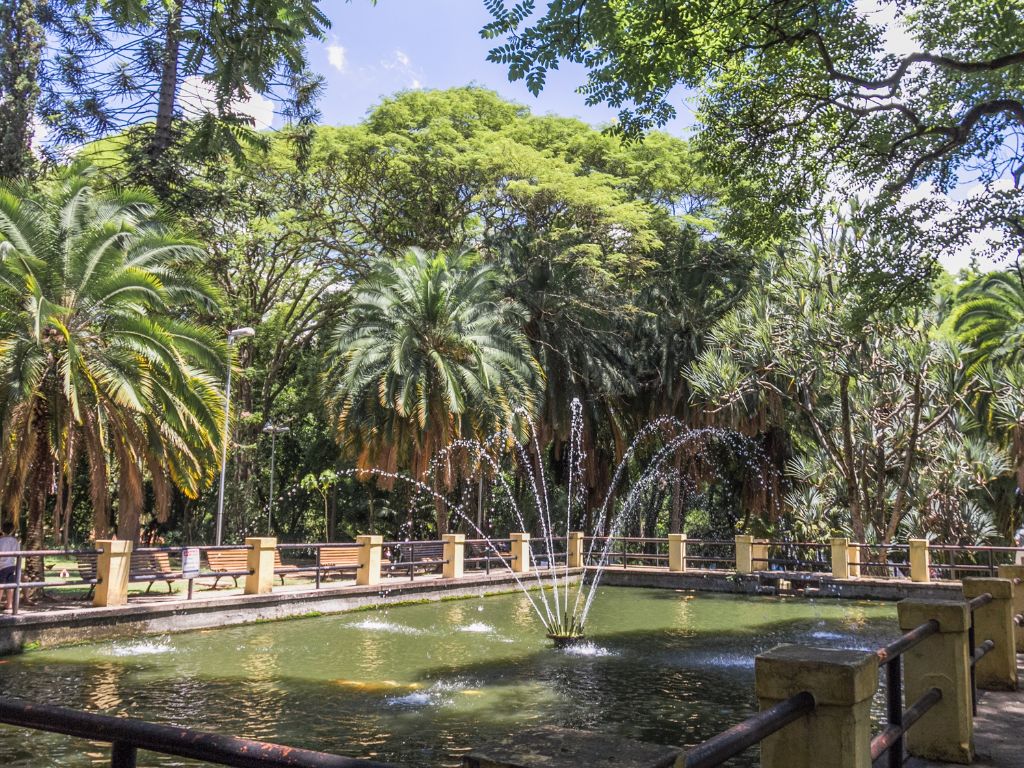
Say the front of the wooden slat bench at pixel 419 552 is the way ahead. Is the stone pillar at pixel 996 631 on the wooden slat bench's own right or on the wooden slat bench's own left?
on the wooden slat bench's own left

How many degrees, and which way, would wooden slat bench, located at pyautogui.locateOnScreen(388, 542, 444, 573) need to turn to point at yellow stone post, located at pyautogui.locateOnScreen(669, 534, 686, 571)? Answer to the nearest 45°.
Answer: approximately 135° to its left

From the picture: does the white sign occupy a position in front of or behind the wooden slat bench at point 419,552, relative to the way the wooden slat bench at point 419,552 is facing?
in front

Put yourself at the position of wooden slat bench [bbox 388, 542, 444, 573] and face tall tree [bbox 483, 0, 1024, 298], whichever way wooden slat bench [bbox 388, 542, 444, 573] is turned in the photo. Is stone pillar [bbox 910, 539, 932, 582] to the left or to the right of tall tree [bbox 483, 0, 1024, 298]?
left

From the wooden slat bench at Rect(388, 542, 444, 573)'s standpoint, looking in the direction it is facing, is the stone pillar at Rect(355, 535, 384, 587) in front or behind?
in front
